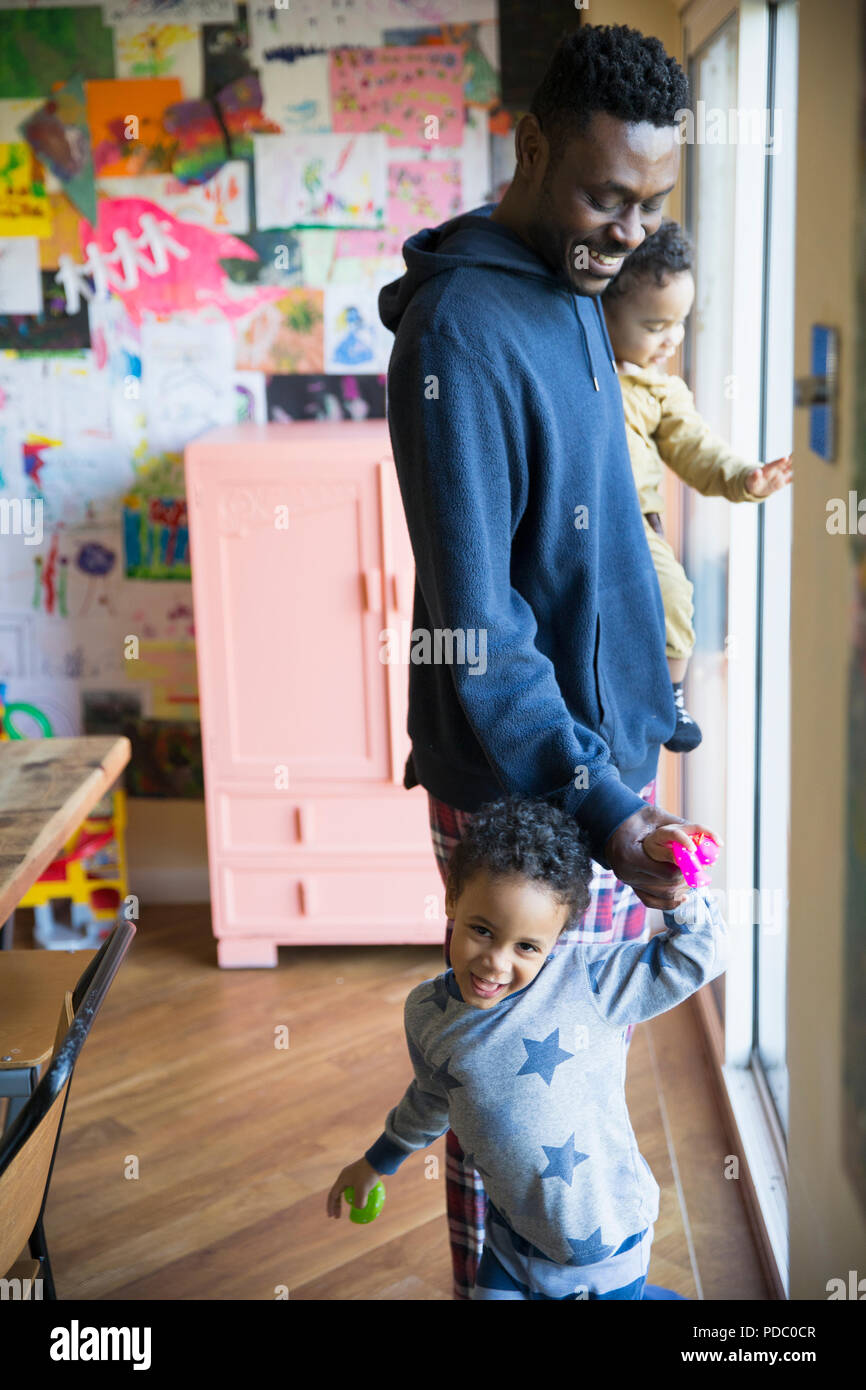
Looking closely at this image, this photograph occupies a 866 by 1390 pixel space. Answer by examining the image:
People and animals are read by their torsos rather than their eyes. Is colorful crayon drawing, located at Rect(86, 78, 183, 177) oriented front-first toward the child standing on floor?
yes

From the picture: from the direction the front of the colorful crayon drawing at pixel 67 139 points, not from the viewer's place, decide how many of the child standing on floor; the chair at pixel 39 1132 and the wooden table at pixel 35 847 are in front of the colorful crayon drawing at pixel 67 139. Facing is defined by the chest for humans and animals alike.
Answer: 3

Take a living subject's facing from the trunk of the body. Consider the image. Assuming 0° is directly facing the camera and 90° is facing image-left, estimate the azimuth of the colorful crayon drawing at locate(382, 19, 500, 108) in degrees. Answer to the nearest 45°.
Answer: approximately 0°

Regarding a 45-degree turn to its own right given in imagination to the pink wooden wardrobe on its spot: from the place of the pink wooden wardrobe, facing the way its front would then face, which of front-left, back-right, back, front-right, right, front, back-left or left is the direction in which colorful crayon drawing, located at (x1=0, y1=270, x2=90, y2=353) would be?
right

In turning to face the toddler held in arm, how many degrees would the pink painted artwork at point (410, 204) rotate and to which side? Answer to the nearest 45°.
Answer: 0° — it already faces them

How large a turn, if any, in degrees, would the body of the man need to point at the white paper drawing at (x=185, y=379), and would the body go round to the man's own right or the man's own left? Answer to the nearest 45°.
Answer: approximately 135° to the man's own left

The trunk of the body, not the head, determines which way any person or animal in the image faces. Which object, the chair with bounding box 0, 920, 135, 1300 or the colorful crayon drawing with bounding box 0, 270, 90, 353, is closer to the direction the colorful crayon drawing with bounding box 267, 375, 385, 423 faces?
the chair

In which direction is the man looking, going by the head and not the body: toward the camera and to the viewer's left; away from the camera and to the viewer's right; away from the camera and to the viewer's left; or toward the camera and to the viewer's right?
toward the camera and to the viewer's right

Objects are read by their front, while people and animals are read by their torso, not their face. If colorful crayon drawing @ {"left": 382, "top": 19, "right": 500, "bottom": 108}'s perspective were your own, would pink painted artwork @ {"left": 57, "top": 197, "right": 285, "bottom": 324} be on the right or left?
on its right

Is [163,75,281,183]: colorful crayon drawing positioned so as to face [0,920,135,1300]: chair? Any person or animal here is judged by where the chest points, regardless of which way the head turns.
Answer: yes
